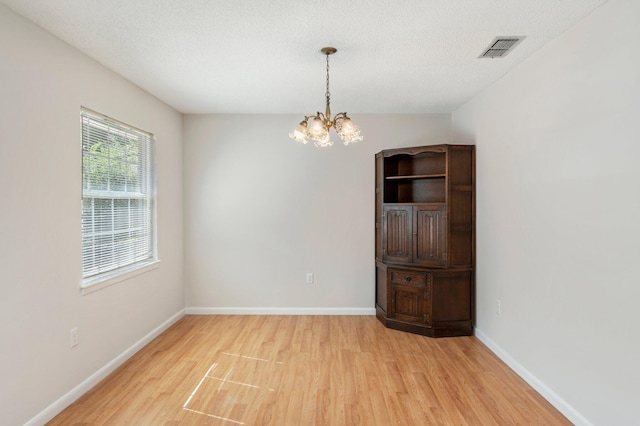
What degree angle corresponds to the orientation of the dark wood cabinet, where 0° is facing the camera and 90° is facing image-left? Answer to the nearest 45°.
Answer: approximately 45°

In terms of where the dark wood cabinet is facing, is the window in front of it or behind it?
in front
